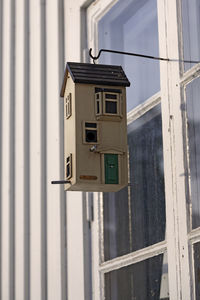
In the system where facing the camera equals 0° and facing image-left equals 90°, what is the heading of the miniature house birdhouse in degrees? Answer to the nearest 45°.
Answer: approximately 0°

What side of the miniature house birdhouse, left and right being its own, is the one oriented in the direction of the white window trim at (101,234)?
back
